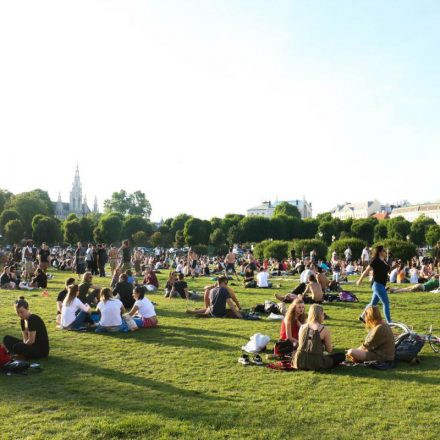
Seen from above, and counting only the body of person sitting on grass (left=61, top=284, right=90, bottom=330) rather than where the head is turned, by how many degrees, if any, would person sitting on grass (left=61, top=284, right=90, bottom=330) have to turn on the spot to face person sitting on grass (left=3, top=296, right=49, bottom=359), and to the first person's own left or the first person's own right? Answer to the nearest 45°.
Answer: approximately 135° to the first person's own right

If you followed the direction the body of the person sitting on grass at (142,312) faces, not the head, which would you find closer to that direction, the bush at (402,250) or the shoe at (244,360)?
the bush

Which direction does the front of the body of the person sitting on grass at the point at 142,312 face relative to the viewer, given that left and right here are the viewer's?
facing away from the viewer and to the left of the viewer

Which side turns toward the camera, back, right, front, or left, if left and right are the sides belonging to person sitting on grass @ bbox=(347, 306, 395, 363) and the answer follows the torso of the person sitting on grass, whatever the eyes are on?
left

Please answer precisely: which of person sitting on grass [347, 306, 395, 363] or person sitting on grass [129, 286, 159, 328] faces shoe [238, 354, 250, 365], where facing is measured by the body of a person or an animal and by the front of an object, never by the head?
person sitting on grass [347, 306, 395, 363]

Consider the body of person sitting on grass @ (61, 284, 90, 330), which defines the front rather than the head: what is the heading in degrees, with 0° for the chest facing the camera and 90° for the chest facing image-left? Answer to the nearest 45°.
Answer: approximately 225°

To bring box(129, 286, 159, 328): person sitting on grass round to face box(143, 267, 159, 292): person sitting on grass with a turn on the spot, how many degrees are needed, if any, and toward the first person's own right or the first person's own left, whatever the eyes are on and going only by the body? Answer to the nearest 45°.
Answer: approximately 45° to the first person's own right

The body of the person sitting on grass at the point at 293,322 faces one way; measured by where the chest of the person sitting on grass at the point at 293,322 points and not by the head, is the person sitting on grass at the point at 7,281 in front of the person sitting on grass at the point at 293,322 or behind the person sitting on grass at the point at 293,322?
behind
